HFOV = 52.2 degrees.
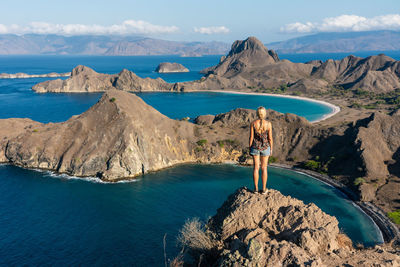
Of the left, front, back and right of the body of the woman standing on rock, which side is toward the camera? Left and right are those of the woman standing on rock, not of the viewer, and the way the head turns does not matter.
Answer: back

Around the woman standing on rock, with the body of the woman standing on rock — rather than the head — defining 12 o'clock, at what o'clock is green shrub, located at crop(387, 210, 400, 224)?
The green shrub is roughly at 1 o'clock from the woman standing on rock.
